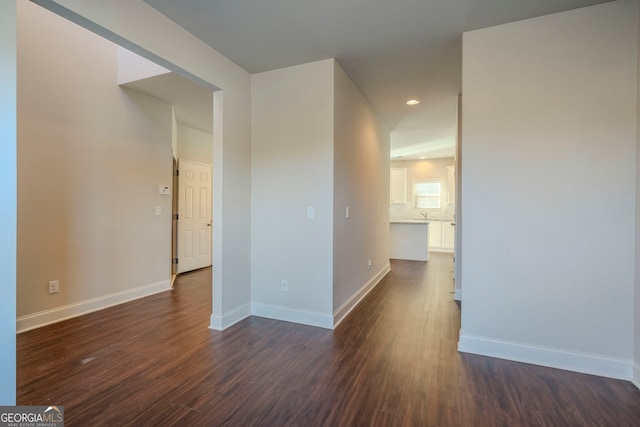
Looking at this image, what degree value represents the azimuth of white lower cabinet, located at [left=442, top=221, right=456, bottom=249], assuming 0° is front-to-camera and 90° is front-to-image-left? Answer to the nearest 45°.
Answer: approximately 0°

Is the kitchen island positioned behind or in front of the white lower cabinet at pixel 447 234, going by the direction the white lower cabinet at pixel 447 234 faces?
in front

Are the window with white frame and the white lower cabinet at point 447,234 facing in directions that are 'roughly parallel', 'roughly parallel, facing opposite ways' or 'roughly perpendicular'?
roughly parallel

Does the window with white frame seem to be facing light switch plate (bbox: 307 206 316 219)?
yes

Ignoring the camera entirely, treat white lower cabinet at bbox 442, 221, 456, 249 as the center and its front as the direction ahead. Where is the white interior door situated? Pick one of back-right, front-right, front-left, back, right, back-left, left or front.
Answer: front-right

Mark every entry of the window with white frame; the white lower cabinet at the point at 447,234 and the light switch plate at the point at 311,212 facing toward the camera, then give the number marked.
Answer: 3

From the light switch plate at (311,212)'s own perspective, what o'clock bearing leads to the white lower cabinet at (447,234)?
The white lower cabinet is roughly at 7 o'clock from the light switch plate.

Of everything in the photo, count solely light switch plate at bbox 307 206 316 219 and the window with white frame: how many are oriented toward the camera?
2

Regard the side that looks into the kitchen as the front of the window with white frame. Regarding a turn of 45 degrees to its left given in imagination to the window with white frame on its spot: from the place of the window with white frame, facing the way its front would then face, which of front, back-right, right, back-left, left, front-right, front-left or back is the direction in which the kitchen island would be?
front-right

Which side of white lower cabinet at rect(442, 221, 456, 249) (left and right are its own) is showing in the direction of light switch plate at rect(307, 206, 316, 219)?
front

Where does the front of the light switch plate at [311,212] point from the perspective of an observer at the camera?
facing the viewer

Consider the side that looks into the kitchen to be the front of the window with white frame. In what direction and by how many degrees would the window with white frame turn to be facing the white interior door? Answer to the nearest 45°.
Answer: approximately 45° to its right

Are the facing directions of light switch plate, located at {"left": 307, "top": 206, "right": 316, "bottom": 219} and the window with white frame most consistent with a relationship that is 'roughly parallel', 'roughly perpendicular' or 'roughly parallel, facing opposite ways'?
roughly parallel

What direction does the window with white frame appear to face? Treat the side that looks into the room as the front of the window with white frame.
toward the camera
